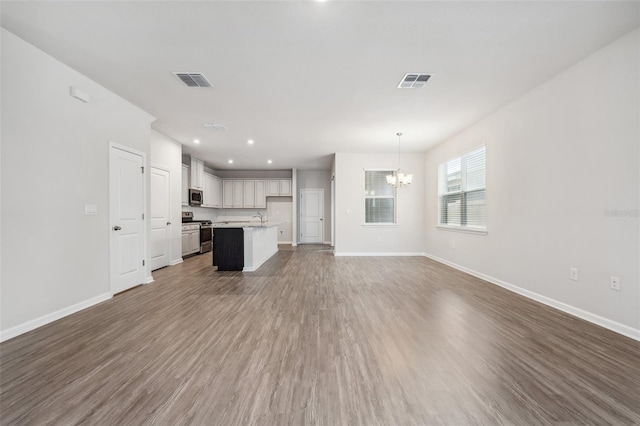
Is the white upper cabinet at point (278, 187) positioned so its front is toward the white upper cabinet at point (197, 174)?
no

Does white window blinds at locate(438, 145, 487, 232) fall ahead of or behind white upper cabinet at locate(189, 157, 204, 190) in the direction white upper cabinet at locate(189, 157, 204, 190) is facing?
ahead

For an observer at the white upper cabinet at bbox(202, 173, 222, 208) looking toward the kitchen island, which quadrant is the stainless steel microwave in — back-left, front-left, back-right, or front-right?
front-right

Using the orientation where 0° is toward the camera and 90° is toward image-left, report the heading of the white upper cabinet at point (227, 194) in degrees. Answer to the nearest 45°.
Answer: approximately 0°

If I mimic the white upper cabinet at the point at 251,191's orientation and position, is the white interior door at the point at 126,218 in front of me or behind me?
in front

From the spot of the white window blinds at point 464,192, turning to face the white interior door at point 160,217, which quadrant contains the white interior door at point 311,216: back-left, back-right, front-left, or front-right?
front-right

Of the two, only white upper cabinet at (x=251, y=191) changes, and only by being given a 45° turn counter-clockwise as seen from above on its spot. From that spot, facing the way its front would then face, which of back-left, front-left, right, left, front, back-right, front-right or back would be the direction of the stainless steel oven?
right

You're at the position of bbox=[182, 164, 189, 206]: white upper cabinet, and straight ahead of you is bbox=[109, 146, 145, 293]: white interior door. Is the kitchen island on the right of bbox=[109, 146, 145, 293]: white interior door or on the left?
left

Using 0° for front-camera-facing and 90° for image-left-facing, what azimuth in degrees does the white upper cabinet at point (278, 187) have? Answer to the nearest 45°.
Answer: approximately 0°

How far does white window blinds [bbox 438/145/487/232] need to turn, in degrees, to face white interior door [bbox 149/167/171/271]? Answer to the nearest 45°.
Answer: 0° — it already faces it

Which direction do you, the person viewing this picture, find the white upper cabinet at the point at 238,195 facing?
facing the viewer

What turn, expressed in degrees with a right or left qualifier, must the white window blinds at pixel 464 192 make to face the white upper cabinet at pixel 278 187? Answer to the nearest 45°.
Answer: approximately 45° to its right

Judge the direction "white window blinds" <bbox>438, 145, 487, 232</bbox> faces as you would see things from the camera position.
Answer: facing the viewer and to the left of the viewer

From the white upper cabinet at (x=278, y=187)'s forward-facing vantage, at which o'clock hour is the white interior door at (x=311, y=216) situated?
The white interior door is roughly at 9 o'clock from the white upper cabinet.

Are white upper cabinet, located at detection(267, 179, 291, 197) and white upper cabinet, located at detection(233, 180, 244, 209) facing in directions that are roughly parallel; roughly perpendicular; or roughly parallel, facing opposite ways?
roughly parallel

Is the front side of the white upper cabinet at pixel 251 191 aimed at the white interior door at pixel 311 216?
no

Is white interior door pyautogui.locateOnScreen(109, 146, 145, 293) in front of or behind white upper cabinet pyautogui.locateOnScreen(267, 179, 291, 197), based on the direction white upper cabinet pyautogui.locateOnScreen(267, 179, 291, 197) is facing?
in front

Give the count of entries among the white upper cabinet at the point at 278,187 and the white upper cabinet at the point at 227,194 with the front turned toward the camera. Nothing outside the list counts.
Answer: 2

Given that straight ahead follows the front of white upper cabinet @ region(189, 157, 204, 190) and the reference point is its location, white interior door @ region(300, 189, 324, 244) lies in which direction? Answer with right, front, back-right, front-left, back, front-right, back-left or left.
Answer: front-left

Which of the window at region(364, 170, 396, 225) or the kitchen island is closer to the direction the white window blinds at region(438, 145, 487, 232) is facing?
the kitchen island
